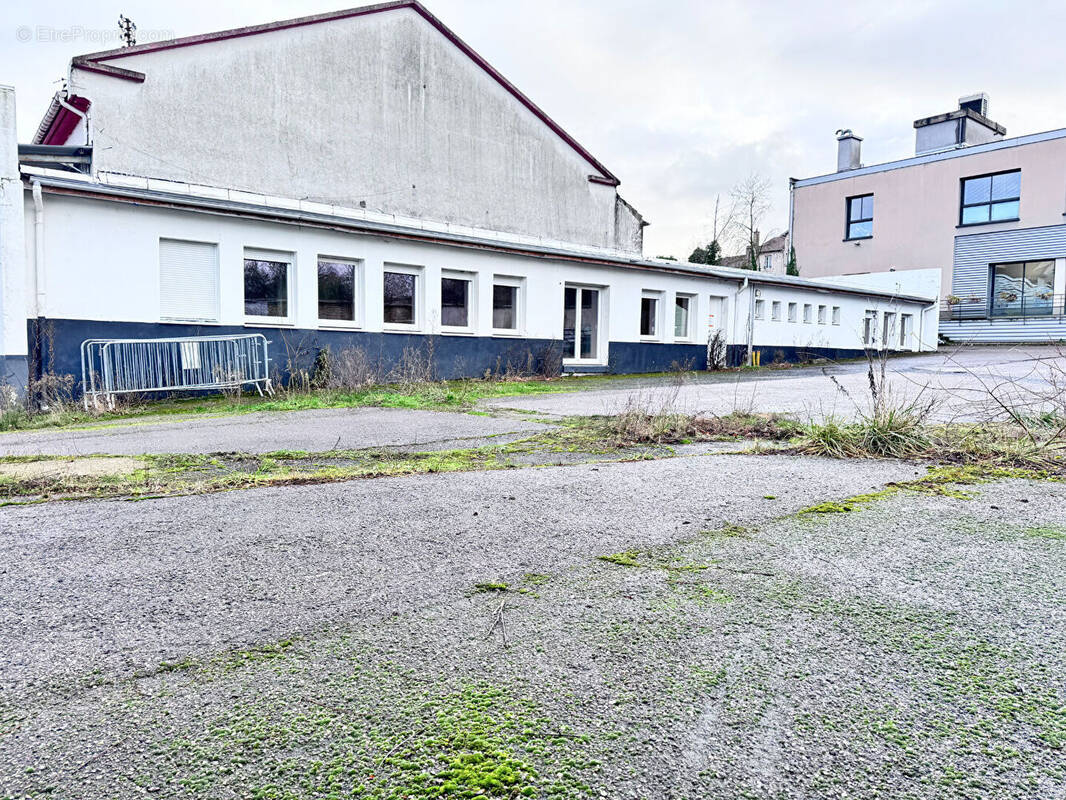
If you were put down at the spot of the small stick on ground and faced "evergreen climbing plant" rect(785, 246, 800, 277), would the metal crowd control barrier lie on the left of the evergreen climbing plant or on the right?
left

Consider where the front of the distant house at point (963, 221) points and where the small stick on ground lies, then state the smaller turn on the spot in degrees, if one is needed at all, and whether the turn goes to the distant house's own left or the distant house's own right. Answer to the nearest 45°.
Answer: approximately 45° to the distant house's own left

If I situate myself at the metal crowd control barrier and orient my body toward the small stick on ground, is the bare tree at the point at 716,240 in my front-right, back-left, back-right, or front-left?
back-left

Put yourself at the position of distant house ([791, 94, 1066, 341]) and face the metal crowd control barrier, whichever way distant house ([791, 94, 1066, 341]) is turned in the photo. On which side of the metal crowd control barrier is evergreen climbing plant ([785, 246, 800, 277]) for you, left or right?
right

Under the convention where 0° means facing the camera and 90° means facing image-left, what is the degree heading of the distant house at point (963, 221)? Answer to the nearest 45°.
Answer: approximately 45°

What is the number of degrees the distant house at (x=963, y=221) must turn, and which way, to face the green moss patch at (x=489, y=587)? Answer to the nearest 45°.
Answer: approximately 45° to its left

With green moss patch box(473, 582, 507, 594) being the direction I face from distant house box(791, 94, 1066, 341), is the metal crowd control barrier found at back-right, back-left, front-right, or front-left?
front-right

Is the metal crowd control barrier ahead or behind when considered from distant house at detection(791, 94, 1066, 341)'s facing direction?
ahead

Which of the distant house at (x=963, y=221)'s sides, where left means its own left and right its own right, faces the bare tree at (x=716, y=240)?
right

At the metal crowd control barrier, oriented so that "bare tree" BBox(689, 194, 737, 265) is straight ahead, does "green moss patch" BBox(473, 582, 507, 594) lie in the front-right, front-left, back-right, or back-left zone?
back-right
